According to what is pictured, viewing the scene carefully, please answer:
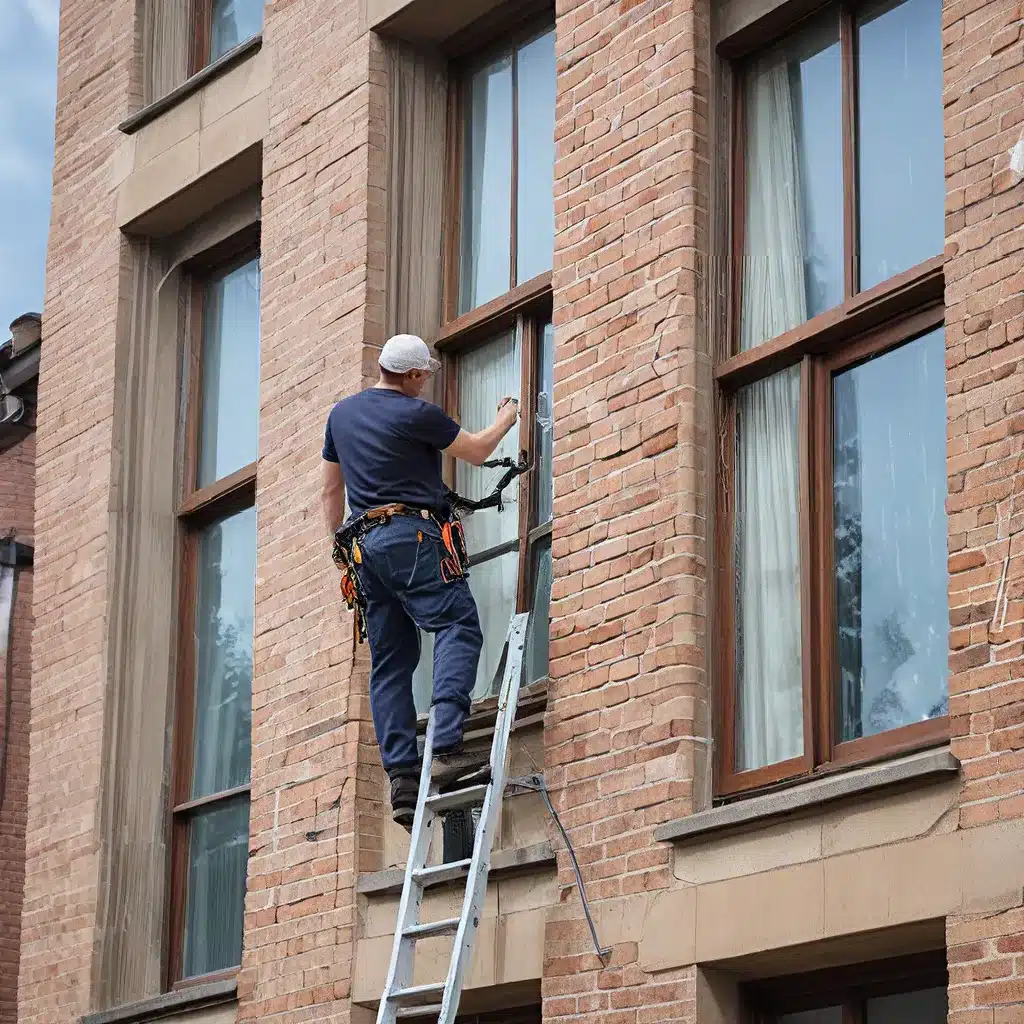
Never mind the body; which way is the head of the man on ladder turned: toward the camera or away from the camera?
away from the camera

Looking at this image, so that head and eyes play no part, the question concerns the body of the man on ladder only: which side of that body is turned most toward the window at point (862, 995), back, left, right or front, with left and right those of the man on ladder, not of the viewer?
right

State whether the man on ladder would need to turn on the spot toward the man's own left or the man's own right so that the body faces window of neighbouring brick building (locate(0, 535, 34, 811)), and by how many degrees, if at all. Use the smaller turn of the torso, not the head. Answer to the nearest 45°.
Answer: approximately 45° to the man's own left

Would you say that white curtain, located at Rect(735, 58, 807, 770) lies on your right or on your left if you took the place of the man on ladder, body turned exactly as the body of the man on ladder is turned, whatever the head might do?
on your right

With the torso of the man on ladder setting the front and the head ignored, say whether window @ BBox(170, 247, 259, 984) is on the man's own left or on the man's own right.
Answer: on the man's own left

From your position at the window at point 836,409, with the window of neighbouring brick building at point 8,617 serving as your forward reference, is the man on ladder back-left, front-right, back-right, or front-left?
front-left

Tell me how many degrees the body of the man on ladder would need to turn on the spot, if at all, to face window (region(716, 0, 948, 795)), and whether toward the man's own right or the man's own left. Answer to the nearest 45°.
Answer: approximately 90° to the man's own right

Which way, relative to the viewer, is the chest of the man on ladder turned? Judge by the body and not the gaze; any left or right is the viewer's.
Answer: facing away from the viewer and to the right of the viewer
